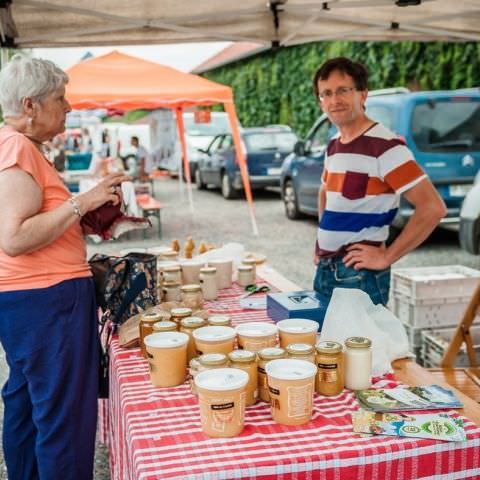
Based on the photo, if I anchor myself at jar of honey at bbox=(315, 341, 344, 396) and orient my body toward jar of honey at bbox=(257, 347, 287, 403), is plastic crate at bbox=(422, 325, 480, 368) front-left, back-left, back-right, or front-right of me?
back-right

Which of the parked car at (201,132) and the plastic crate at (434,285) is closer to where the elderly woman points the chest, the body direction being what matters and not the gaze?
the plastic crate

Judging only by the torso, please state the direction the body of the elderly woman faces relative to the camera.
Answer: to the viewer's right

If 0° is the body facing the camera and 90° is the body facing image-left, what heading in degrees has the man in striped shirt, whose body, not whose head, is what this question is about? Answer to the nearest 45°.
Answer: approximately 45°

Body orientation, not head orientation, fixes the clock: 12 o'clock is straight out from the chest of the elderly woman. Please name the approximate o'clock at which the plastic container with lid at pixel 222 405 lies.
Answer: The plastic container with lid is roughly at 2 o'clock from the elderly woman.

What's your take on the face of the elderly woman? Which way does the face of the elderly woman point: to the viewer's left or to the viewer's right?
to the viewer's right
